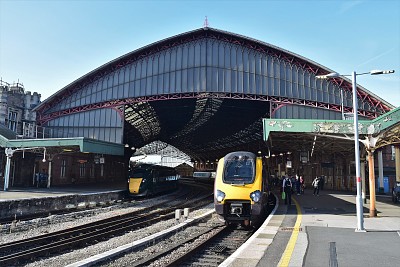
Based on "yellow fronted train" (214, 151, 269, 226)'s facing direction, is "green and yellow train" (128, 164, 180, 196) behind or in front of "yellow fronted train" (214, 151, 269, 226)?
behind

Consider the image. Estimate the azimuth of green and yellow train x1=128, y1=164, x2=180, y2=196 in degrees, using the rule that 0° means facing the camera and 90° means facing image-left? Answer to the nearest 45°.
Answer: approximately 45°

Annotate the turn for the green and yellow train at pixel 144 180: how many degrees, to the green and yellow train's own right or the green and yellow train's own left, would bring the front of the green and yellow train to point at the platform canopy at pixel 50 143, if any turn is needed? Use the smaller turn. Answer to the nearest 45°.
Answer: approximately 45° to the green and yellow train's own right

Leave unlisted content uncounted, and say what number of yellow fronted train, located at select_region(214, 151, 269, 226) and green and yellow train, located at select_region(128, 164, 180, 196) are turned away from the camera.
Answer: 0

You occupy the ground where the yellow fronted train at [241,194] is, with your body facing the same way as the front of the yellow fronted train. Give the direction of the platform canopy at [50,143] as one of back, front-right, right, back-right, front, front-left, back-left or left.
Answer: back-right

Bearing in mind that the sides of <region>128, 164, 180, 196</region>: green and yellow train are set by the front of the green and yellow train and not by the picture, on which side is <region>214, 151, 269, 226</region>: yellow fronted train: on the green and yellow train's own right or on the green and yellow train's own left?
on the green and yellow train's own left

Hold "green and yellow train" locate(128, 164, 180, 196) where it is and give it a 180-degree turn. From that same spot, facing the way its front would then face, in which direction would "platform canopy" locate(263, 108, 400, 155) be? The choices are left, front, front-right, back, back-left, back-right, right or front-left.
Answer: right

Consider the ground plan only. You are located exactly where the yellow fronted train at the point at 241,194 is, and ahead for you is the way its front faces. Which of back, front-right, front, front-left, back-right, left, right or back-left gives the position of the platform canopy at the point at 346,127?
back-left

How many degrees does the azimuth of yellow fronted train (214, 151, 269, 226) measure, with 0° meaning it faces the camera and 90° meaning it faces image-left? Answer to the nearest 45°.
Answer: approximately 0°
